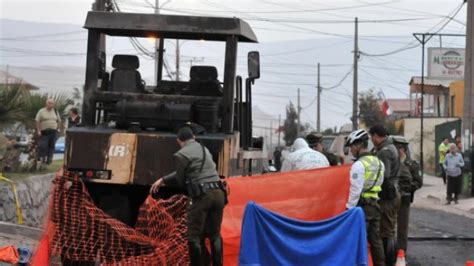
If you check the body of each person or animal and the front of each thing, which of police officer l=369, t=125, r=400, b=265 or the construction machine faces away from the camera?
the construction machine

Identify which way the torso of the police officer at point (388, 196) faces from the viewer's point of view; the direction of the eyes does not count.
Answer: to the viewer's left

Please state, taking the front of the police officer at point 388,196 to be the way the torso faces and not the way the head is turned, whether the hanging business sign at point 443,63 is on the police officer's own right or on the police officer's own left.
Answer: on the police officer's own right

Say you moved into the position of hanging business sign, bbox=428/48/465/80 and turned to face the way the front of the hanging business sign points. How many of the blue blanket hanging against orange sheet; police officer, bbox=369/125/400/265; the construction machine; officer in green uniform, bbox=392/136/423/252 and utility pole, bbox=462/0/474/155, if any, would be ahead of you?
5

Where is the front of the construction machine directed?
away from the camera

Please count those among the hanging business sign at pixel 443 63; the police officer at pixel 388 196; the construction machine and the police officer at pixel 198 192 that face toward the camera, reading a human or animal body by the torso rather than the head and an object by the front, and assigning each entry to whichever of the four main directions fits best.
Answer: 1

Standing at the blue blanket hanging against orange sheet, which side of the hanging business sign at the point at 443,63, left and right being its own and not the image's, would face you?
front

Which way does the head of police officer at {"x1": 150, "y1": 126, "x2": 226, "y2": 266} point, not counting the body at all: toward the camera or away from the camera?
away from the camera

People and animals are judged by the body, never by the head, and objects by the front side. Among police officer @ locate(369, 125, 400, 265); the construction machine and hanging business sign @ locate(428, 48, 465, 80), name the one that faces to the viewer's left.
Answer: the police officer

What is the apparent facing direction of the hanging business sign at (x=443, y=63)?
toward the camera

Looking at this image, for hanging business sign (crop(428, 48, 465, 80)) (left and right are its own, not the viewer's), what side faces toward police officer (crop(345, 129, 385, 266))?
front
